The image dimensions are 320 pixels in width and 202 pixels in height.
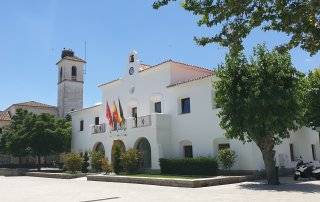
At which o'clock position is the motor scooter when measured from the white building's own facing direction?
The motor scooter is roughly at 9 o'clock from the white building.

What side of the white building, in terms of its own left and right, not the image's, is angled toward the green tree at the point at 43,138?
right

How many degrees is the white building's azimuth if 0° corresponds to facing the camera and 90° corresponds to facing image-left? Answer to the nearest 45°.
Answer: approximately 45°

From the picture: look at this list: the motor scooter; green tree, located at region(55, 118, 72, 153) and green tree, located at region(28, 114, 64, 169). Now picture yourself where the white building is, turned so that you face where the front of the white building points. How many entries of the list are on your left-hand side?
1

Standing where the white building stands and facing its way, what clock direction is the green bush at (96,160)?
The green bush is roughly at 2 o'clock from the white building.

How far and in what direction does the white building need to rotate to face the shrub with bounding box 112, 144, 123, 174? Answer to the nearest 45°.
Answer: approximately 45° to its right

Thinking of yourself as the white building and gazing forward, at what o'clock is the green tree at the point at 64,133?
The green tree is roughly at 3 o'clock from the white building.
